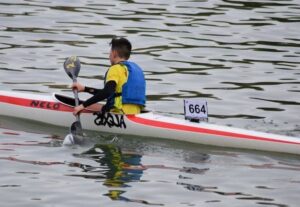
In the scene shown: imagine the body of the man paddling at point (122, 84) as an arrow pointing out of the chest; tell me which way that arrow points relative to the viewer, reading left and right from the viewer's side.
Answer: facing away from the viewer and to the left of the viewer

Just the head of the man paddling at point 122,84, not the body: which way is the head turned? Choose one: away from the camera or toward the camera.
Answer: away from the camera
